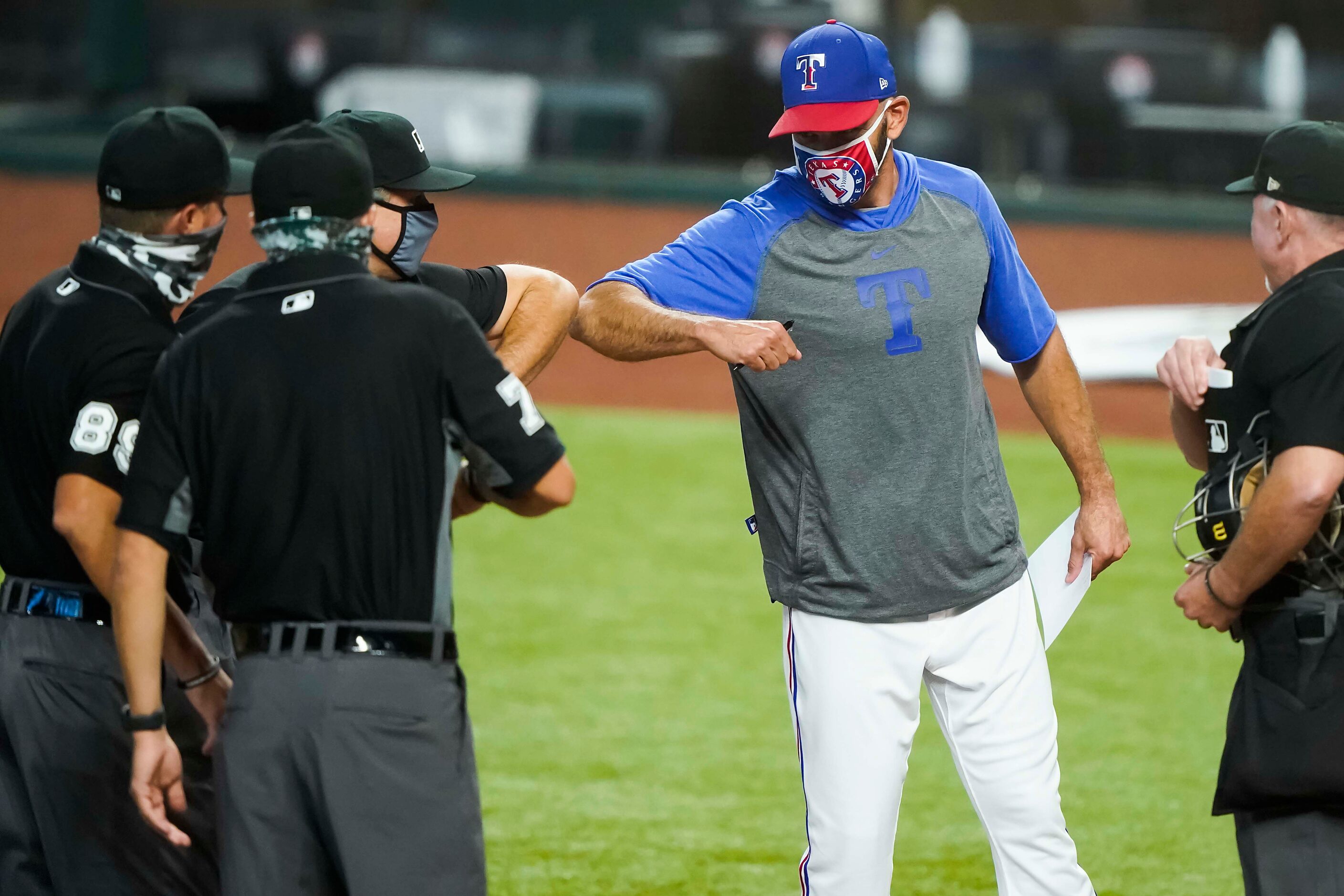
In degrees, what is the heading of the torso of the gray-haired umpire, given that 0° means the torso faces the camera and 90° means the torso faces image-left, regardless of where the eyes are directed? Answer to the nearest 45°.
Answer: approximately 90°
